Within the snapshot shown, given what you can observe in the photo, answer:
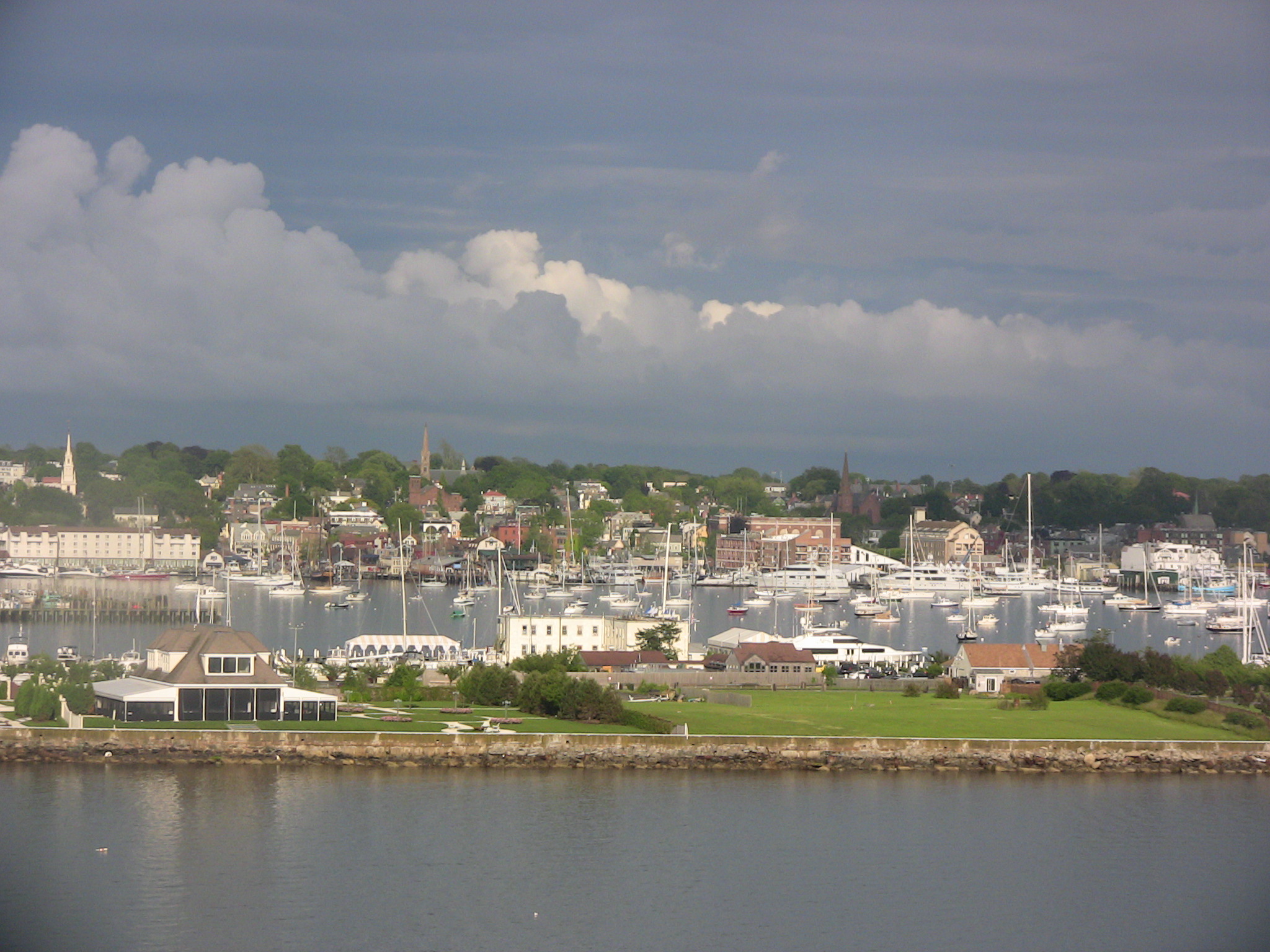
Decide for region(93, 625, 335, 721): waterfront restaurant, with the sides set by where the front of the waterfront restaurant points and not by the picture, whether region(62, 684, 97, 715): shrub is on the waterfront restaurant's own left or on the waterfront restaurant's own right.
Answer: on the waterfront restaurant's own right

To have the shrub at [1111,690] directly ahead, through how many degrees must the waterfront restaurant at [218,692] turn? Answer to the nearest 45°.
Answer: approximately 90° to its left

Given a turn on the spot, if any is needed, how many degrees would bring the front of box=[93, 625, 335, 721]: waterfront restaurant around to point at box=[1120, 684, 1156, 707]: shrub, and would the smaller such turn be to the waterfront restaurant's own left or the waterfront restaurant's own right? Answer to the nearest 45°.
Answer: approximately 90° to the waterfront restaurant's own left

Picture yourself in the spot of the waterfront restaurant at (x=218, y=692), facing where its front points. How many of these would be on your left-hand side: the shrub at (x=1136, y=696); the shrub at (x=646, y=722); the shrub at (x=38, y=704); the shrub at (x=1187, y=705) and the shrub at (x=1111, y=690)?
4

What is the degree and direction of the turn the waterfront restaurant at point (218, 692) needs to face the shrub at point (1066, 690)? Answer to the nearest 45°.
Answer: approximately 90° to its left

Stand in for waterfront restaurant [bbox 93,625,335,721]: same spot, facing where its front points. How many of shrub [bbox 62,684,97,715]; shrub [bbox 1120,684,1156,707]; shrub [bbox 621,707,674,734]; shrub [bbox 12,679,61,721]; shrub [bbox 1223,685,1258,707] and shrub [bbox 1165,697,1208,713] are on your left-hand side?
4

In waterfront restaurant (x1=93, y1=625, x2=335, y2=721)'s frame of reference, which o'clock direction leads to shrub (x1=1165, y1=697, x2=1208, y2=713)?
The shrub is roughly at 9 o'clock from the waterfront restaurant.

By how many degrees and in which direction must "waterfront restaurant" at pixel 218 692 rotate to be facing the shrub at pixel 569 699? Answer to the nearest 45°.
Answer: approximately 90° to its left

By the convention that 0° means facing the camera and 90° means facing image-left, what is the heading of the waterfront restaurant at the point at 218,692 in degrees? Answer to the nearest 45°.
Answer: approximately 0°

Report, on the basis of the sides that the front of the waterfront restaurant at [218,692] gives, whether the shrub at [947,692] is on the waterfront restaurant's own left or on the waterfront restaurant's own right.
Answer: on the waterfront restaurant's own left
